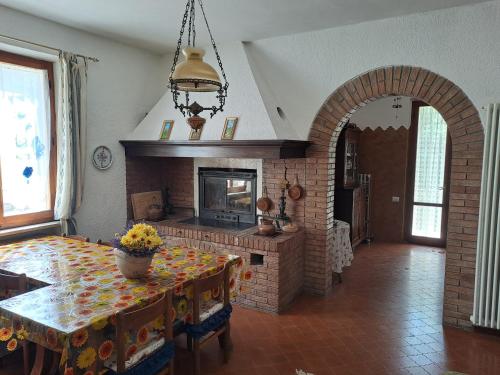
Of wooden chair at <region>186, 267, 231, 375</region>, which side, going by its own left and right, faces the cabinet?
right

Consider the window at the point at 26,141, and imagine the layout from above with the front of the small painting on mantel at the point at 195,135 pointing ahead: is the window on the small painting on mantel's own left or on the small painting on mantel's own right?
on the small painting on mantel's own right

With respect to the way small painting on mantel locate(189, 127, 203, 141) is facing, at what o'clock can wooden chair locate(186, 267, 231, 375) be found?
The wooden chair is roughly at 12 o'clock from the small painting on mantel.

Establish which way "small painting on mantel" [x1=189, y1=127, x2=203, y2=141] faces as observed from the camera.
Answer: facing the viewer

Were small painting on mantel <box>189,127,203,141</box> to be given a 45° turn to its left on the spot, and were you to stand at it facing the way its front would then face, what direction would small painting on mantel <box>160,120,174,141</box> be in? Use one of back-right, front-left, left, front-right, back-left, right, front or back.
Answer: back

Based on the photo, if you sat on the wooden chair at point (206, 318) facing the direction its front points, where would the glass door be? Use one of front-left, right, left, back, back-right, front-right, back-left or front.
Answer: right

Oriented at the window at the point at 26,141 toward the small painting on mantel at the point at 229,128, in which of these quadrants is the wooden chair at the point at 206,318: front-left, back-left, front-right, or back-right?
front-right

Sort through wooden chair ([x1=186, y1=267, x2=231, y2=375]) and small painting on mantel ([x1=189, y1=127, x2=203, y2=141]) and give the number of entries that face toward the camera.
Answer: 1

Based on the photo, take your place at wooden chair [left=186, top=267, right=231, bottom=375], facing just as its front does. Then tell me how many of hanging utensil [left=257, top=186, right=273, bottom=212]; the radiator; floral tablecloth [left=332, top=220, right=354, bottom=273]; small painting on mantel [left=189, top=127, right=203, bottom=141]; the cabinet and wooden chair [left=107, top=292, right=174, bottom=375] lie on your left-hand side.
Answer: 1

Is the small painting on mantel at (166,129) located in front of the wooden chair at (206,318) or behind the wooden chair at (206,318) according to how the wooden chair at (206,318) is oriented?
in front

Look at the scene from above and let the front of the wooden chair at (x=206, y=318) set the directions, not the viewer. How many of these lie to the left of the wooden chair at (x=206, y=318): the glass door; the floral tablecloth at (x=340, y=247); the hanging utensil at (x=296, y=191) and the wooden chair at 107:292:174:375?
1

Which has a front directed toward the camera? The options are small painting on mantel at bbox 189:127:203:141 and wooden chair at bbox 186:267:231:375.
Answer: the small painting on mantel

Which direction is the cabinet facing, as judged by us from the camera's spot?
facing the viewer and to the right of the viewer

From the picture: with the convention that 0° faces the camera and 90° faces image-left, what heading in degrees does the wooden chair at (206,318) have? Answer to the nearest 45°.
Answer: approximately 135°

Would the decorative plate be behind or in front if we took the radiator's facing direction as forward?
in front

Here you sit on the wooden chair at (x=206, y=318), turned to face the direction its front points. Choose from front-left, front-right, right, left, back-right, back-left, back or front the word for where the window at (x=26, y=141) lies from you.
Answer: front

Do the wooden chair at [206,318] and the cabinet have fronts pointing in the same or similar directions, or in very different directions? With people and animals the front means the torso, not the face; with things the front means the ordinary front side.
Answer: very different directions

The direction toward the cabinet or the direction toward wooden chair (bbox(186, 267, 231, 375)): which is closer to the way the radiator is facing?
the wooden chair

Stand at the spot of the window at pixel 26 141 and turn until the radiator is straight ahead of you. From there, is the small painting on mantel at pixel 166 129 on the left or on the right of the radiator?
left
